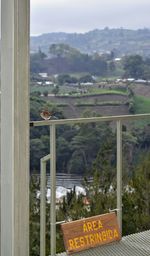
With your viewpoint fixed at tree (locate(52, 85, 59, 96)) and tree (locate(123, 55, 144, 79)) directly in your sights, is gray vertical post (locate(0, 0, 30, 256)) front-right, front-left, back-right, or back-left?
back-right

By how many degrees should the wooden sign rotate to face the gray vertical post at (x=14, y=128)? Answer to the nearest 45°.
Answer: approximately 45° to its right

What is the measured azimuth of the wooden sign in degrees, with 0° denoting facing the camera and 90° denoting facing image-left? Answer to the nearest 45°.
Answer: approximately 0°
